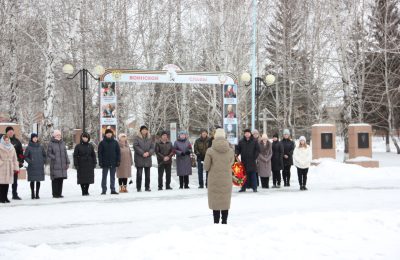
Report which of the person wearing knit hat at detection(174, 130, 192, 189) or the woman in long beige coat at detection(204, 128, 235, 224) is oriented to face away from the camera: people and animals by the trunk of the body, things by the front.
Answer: the woman in long beige coat

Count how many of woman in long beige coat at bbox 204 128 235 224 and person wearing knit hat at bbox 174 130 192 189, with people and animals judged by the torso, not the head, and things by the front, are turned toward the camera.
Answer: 1

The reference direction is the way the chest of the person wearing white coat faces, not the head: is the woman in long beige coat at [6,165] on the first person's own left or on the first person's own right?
on the first person's own right

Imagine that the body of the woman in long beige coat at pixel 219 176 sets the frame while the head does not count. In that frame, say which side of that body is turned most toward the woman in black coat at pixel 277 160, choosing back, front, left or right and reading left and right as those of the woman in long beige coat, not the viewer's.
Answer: front

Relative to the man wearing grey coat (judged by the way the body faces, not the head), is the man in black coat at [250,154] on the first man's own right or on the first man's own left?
on the first man's own left

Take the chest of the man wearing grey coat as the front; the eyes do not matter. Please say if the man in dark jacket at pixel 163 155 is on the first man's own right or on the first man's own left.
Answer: on the first man's own left

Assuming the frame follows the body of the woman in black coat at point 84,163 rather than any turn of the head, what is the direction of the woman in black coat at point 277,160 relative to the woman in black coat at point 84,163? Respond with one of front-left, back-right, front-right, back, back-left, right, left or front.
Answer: left

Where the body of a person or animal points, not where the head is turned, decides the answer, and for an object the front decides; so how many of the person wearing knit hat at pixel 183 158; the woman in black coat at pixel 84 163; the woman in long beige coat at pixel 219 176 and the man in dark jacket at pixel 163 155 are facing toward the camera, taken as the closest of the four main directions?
3

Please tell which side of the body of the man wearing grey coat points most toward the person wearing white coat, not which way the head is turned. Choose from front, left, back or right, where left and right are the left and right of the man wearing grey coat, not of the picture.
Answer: left

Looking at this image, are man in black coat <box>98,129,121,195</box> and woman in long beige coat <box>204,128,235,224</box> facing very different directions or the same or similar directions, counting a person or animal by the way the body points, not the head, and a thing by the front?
very different directions

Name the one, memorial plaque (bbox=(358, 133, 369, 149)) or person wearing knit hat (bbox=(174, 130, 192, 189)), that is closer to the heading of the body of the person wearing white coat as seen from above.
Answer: the person wearing knit hat

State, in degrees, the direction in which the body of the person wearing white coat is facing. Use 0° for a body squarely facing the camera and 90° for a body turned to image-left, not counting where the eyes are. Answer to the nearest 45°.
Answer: approximately 0°

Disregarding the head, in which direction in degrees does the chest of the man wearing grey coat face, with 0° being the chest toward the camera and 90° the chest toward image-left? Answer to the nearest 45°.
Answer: approximately 0°
